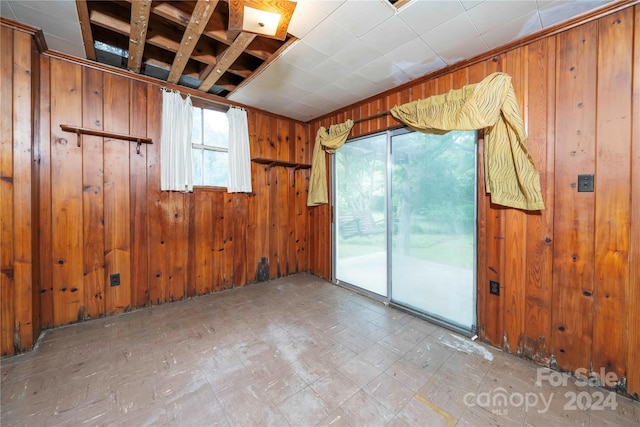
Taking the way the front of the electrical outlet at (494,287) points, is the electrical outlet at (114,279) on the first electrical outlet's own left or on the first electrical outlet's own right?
on the first electrical outlet's own right

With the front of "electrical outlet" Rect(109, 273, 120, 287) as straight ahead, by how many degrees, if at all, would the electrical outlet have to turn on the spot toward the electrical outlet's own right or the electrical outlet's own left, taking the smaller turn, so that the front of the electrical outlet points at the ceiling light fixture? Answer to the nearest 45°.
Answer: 0° — it already faces it

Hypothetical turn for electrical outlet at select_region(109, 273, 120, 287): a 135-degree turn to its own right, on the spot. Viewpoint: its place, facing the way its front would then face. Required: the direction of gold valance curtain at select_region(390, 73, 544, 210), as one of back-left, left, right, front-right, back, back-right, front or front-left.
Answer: back

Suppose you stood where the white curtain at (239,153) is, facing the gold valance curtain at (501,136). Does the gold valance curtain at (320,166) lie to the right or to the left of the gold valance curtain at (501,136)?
left

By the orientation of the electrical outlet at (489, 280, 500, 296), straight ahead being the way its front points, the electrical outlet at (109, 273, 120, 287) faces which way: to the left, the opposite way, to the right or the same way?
to the left

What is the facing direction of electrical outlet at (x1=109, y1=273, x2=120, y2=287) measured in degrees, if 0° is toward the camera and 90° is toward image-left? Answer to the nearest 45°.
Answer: approximately 0°

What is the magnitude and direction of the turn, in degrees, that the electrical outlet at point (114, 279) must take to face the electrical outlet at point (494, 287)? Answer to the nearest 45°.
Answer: approximately 45° to its left

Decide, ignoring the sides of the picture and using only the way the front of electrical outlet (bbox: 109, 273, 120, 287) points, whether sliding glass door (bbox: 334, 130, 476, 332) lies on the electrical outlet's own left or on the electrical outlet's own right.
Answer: on the electrical outlet's own left
